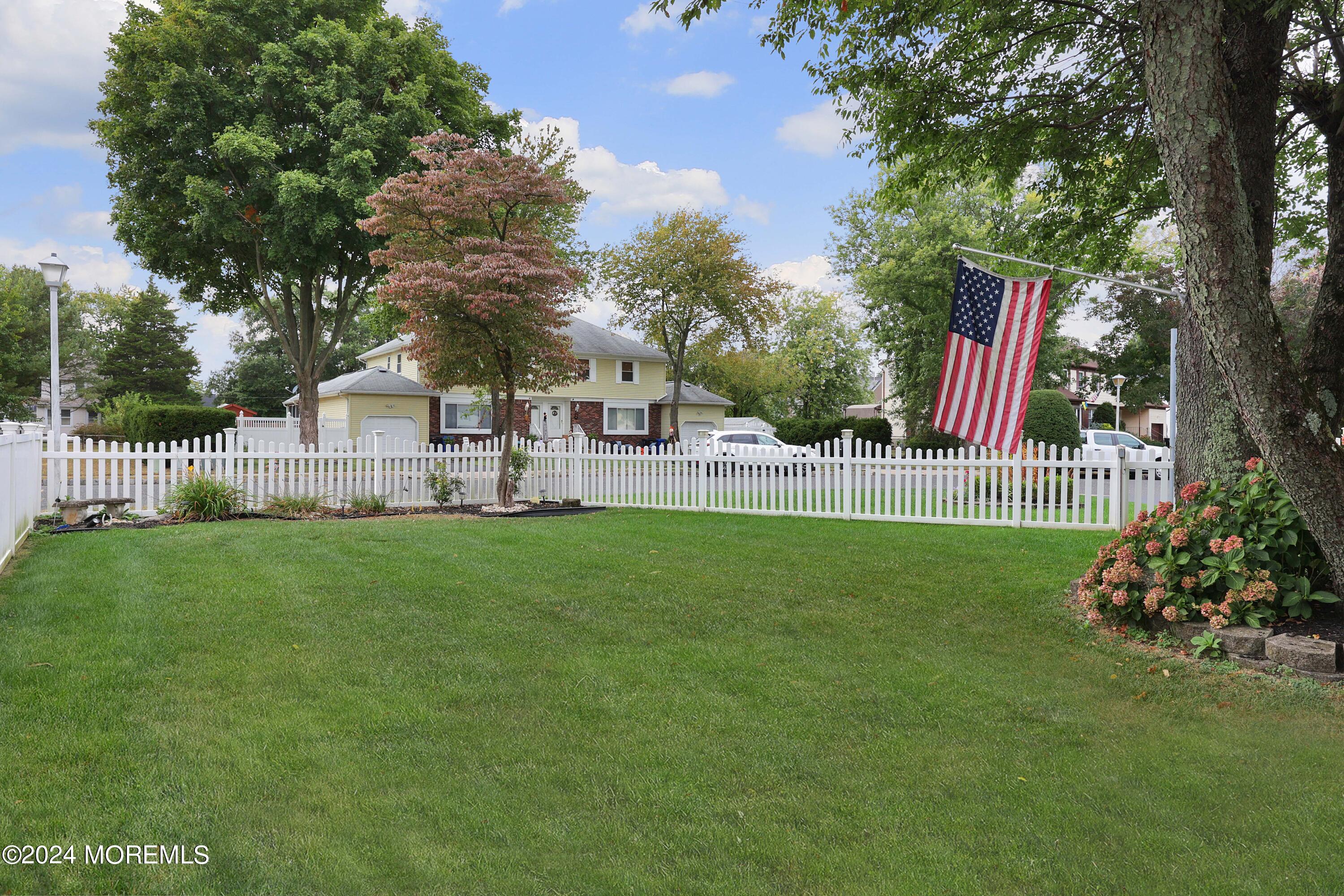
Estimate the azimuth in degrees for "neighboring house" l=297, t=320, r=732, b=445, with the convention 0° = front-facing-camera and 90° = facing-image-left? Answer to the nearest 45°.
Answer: approximately 0°

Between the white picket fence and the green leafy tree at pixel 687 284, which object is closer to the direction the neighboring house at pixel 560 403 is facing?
the white picket fence

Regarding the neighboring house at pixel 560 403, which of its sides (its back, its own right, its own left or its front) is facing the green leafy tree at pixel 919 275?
left

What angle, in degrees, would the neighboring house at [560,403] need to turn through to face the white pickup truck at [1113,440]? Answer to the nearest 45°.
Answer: approximately 45° to its left

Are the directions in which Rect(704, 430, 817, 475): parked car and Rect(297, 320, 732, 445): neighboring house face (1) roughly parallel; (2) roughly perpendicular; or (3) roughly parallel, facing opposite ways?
roughly perpendicular

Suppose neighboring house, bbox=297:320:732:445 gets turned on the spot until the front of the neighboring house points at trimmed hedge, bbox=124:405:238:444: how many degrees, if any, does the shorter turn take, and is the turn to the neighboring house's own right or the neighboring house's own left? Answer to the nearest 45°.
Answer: approximately 45° to the neighboring house's own right
